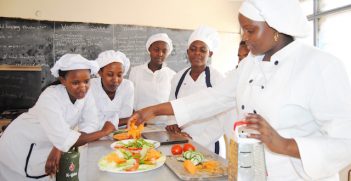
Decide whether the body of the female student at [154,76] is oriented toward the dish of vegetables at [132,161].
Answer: yes

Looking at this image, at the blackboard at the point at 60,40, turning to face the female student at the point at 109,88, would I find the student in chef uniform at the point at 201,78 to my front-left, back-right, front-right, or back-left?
front-left

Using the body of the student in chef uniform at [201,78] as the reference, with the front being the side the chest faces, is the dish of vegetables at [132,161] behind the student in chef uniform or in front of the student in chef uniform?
in front

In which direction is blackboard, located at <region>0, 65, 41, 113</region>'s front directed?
toward the camera

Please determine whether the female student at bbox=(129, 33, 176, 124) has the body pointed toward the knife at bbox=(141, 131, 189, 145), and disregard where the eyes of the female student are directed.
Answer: yes

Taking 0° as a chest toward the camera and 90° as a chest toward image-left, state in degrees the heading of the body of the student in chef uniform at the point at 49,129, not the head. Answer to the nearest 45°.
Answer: approximately 315°

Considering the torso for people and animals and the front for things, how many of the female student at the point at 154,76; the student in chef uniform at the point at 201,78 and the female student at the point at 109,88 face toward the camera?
3

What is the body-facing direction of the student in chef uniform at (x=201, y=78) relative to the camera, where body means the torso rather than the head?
toward the camera

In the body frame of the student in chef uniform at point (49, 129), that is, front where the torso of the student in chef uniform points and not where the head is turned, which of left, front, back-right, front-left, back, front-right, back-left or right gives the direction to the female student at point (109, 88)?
left

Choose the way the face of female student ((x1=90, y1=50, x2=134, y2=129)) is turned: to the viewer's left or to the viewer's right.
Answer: to the viewer's right
